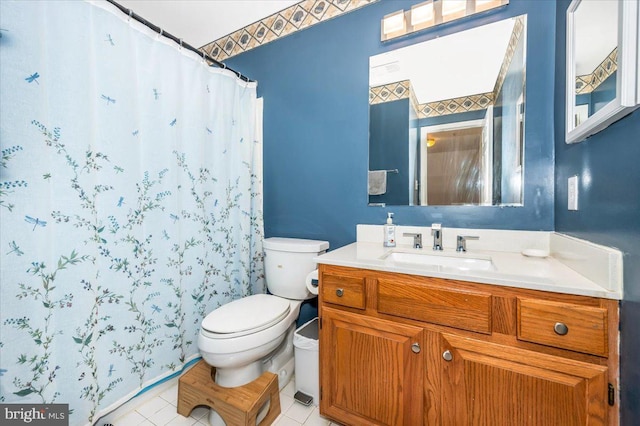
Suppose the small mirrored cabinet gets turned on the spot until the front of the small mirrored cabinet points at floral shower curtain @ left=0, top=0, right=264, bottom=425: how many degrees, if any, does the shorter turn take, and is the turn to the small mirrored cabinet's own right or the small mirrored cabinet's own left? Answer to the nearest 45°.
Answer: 0° — it already faces it

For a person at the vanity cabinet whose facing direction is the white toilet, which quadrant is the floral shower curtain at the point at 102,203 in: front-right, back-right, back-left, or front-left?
front-left

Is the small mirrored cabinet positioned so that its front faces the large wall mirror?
no

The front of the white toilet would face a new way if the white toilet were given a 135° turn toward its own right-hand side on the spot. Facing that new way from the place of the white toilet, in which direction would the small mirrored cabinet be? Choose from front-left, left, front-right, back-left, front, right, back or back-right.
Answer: back-right

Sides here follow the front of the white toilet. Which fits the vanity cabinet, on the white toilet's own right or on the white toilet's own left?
on the white toilet's own left

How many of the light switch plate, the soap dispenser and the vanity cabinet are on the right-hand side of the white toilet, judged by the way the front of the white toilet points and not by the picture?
0

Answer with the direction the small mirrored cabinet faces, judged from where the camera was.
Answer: facing the viewer and to the left of the viewer

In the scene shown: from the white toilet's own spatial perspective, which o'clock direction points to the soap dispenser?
The soap dispenser is roughly at 8 o'clock from the white toilet.

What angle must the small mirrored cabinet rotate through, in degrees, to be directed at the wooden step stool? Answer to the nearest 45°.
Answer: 0° — it already faces it
